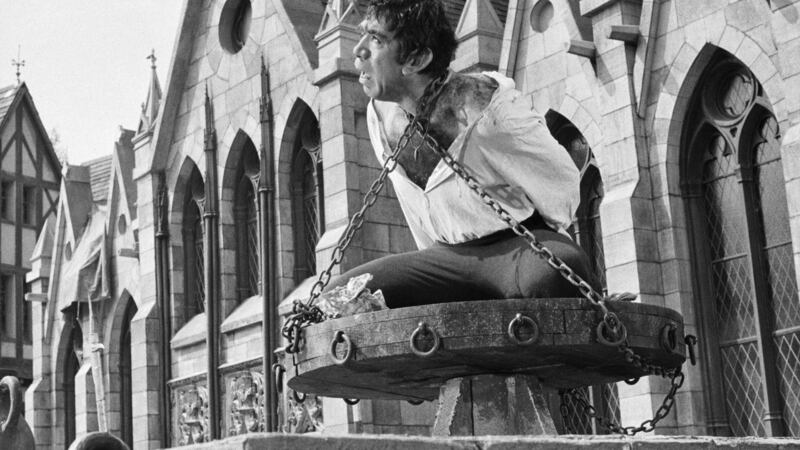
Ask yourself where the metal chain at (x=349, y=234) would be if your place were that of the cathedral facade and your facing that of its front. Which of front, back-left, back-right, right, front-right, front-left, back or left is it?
front-left

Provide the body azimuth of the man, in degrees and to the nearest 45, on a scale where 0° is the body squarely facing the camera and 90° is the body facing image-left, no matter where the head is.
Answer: approximately 45°

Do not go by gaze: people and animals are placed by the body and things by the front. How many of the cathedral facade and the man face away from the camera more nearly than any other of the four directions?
0

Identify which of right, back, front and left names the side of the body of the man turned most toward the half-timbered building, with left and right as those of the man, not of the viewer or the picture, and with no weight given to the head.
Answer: right

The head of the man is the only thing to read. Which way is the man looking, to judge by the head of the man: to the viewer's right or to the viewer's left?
to the viewer's left
